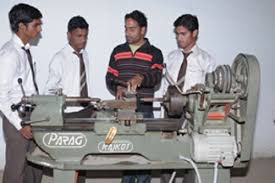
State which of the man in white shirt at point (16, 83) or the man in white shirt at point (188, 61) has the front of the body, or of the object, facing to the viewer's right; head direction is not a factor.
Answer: the man in white shirt at point (16, 83)

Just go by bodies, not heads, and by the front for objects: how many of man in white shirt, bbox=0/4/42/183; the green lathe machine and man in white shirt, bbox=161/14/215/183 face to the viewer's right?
1

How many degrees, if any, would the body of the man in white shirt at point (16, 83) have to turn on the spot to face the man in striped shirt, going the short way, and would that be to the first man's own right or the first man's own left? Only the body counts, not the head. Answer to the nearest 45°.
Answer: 0° — they already face them

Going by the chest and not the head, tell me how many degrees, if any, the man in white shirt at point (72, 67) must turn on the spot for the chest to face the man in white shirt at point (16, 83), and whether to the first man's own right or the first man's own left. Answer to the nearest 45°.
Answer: approximately 90° to the first man's own right

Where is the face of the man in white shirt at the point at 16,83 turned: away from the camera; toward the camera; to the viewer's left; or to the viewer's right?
to the viewer's right

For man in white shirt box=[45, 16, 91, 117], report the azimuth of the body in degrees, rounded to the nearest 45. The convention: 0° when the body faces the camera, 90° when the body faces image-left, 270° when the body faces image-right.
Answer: approximately 315°

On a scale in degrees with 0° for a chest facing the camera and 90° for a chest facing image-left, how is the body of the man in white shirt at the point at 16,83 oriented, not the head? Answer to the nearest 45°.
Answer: approximately 270°

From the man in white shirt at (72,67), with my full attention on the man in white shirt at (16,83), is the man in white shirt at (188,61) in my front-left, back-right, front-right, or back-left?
back-left

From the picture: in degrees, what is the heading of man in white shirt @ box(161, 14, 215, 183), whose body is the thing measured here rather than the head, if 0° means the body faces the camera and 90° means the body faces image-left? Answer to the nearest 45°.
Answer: approximately 45°
